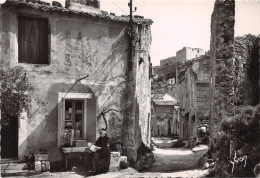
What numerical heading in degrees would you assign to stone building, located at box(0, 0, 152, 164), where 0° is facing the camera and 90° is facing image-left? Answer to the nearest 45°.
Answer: approximately 0°

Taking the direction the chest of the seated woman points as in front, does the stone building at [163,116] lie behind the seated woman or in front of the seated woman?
behind

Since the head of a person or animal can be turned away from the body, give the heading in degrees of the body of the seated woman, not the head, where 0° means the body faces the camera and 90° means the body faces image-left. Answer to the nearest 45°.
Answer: approximately 45°

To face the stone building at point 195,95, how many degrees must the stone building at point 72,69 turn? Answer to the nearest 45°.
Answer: approximately 135° to its left

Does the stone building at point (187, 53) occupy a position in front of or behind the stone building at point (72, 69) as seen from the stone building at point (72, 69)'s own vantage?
behind

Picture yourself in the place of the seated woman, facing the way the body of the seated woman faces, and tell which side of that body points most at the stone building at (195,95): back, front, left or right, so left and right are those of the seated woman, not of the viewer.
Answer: back
